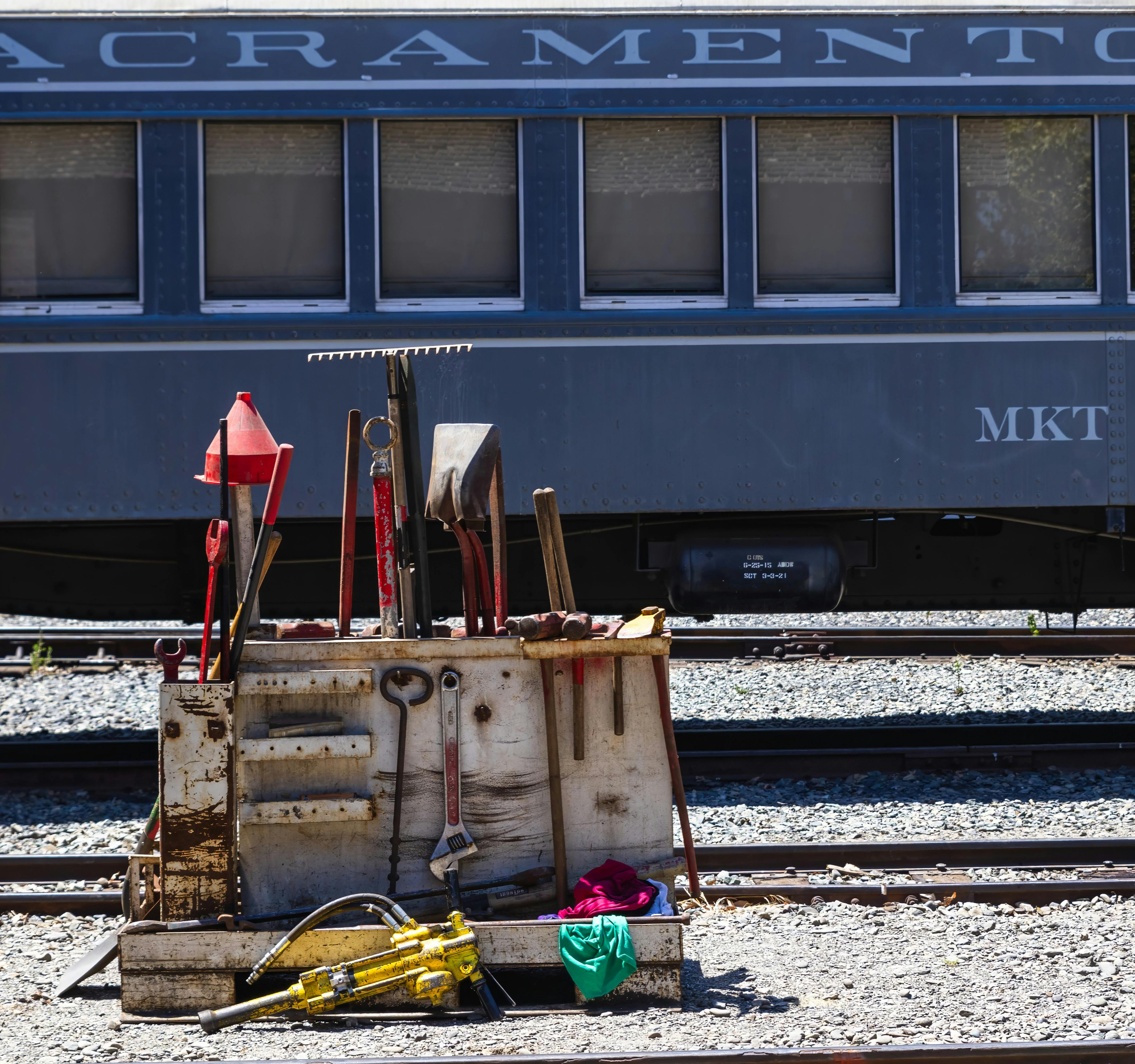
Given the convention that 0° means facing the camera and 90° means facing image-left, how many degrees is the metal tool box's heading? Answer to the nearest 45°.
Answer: approximately 0°

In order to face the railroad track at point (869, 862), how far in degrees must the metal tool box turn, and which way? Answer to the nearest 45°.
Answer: approximately 135° to its left

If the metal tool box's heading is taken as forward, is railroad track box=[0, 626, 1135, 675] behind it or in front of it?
behind

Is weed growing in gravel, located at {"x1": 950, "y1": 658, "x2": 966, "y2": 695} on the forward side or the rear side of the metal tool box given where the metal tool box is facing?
on the rear side

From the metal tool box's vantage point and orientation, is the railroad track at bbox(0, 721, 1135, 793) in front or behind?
behind

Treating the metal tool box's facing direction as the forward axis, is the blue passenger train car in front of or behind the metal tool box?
behind

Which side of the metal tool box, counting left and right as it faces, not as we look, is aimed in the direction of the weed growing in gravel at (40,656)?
back
